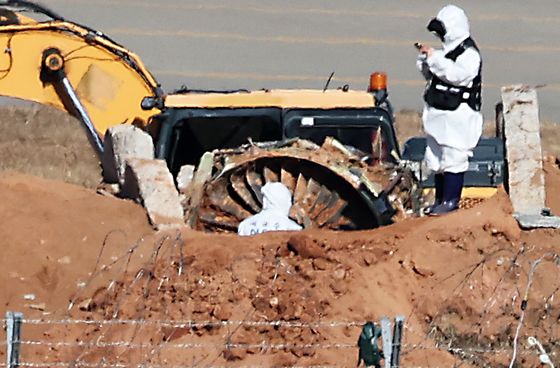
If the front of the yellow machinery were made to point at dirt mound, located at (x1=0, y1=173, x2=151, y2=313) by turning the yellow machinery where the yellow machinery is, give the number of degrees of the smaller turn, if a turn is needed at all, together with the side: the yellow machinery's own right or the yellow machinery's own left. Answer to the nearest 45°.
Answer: approximately 45° to the yellow machinery's own left

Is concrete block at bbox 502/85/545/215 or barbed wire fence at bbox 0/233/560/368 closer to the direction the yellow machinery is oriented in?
the barbed wire fence

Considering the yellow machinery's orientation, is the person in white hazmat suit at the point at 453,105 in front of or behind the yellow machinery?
behind

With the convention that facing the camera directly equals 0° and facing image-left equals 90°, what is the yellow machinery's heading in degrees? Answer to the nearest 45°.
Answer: approximately 90°

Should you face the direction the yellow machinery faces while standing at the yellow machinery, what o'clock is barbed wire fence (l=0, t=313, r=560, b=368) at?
The barbed wire fence is roughly at 9 o'clock from the yellow machinery.

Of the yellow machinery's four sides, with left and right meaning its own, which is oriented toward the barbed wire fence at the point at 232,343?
left

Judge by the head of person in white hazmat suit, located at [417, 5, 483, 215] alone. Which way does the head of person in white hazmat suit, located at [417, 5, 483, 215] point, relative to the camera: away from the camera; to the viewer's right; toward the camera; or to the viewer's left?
to the viewer's left

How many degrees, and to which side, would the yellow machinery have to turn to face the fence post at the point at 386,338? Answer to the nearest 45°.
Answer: approximately 90° to its left
